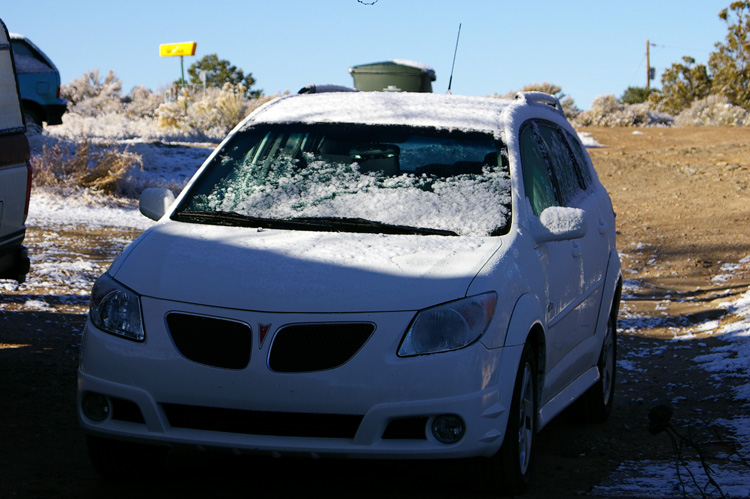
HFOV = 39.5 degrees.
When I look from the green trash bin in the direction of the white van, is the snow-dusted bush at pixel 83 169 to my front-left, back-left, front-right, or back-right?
front-right

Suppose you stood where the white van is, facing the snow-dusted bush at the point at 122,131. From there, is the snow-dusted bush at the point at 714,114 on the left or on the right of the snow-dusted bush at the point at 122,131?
right
